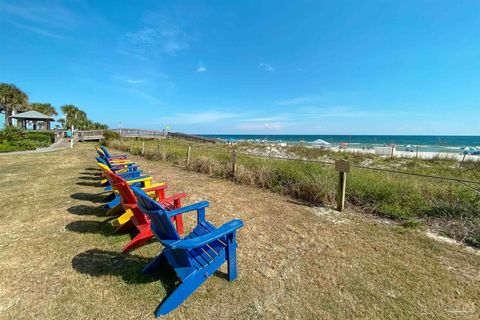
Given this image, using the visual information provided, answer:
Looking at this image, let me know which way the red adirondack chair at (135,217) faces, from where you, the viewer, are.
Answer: facing away from the viewer and to the right of the viewer

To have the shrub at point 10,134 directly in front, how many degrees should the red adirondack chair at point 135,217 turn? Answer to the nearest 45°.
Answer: approximately 90° to its left

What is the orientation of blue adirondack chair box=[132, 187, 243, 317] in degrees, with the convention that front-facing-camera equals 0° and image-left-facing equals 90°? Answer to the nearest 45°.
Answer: approximately 225°

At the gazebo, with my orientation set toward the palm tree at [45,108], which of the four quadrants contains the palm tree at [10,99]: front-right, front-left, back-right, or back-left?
front-left

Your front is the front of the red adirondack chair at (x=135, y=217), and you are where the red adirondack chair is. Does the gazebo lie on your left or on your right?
on your left

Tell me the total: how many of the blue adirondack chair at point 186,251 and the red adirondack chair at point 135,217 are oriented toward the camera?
0

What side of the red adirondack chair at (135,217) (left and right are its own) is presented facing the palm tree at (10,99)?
left

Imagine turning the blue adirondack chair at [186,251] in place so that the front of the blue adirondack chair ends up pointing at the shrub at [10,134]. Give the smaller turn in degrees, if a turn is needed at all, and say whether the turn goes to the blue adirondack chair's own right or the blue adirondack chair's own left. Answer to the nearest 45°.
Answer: approximately 90° to the blue adirondack chair's own left

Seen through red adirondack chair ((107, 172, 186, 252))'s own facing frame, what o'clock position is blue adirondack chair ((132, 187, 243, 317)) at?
The blue adirondack chair is roughly at 4 o'clock from the red adirondack chair.

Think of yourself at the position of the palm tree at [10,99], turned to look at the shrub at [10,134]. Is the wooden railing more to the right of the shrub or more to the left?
left
